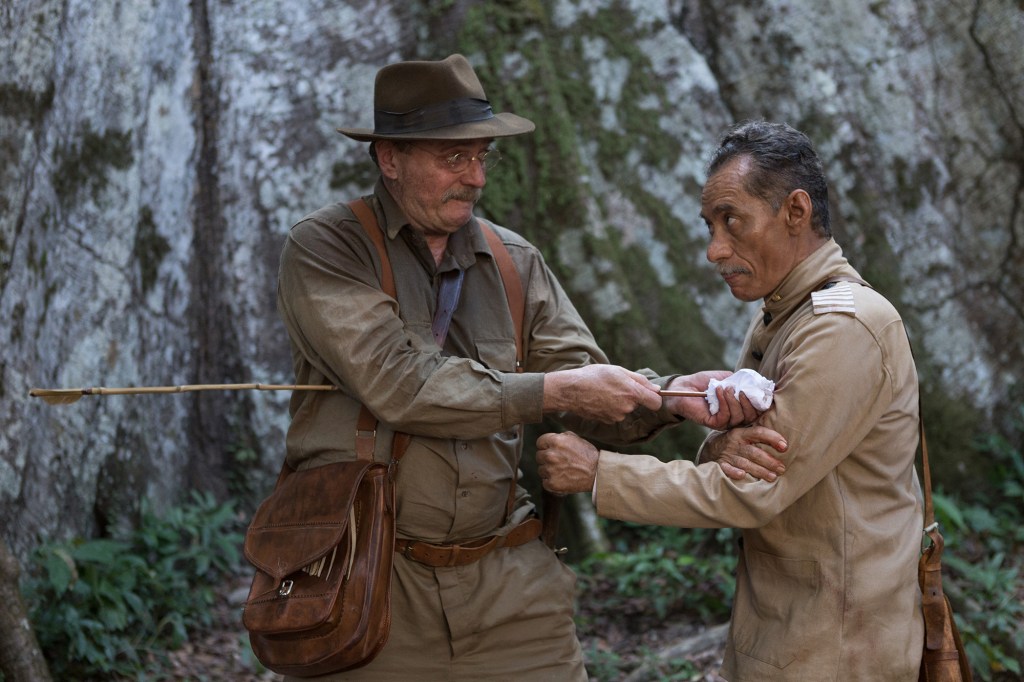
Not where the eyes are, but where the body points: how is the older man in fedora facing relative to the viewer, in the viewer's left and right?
facing the viewer and to the right of the viewer

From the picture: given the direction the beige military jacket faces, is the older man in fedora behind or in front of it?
in front

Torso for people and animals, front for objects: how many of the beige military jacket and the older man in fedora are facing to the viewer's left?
1

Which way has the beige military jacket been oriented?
to the viewer's left

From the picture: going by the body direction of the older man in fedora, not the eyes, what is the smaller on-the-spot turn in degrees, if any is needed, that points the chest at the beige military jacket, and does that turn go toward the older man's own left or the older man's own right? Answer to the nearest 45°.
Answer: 0° — they already face it
